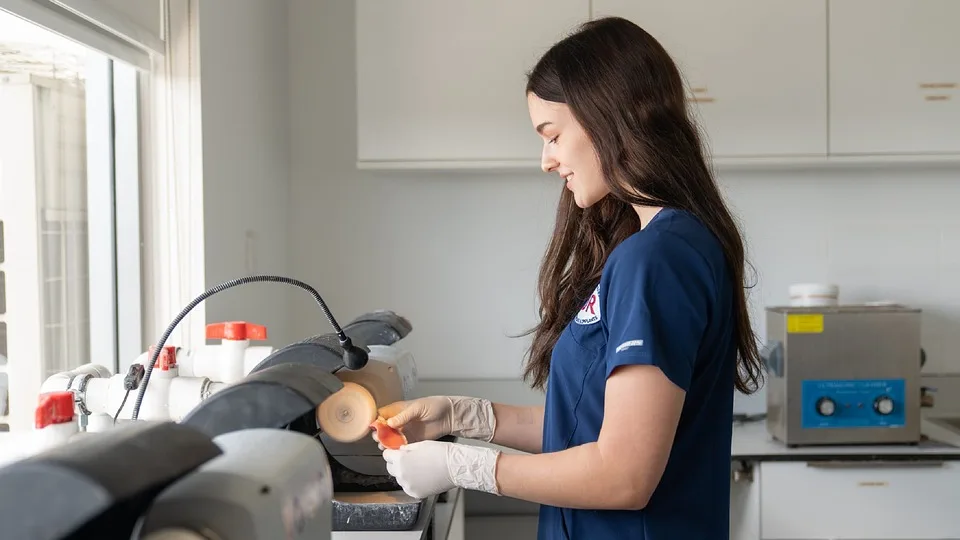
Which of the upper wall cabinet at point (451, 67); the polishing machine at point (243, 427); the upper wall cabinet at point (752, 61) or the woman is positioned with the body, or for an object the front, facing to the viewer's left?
the woman

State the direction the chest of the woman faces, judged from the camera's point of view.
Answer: to the viewer's left

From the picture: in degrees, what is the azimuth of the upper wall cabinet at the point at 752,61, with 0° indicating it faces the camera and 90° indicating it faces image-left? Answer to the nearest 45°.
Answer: approximately 0°

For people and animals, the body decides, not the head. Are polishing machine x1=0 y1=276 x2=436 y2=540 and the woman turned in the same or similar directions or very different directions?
very different directions

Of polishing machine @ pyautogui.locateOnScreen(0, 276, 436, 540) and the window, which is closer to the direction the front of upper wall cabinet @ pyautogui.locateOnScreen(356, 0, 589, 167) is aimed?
the polishing machine

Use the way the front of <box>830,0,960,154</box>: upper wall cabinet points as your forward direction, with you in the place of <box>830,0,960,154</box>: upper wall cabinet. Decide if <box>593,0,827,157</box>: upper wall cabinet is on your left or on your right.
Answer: on your right

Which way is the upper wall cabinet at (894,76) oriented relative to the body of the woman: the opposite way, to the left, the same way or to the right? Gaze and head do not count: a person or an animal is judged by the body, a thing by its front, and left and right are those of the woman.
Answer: to the left

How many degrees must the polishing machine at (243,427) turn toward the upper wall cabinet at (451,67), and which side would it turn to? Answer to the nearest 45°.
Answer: approximately 45° to its left

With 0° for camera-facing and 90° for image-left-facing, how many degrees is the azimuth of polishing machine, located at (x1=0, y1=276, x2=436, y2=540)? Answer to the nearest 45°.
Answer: approximately 270°

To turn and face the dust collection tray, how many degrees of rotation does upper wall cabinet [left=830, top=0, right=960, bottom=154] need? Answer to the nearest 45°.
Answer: approximately 45° to its right

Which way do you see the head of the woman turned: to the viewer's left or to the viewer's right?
to the viewer's left

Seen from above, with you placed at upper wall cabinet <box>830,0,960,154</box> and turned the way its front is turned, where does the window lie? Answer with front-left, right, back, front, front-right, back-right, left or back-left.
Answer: front-right
